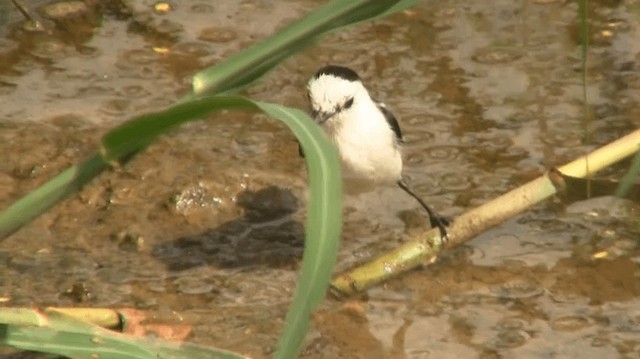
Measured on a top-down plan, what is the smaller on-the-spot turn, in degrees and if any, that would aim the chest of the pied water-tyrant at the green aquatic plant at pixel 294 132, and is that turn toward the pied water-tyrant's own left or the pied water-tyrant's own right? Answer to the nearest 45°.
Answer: approximately 45° to the pied water-tyrant's own right

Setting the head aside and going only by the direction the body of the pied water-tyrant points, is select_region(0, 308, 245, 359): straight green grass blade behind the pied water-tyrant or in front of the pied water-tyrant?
in front

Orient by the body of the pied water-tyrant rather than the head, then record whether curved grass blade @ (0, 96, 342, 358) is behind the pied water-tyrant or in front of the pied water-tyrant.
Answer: in front

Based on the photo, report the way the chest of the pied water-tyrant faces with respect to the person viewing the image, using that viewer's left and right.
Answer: facing the viewer and to the left of the viewer
